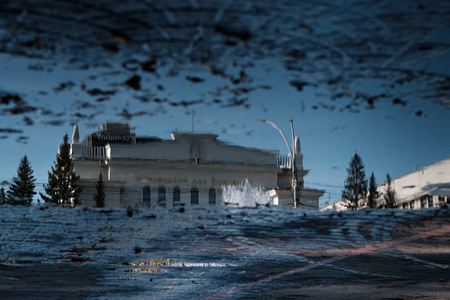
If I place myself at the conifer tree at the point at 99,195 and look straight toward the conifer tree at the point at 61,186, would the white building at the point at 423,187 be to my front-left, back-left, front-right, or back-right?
back-left

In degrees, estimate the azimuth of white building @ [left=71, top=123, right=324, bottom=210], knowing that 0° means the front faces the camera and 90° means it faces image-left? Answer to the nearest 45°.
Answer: approximately 0°
